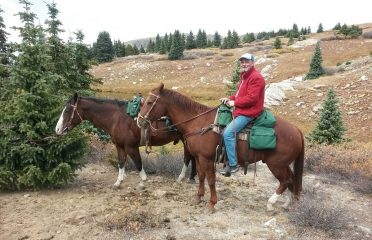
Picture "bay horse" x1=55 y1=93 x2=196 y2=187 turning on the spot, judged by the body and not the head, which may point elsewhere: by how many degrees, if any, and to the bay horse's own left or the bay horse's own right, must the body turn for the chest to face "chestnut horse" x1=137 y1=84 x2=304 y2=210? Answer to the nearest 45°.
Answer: approximately 135° to the bay horse's own left

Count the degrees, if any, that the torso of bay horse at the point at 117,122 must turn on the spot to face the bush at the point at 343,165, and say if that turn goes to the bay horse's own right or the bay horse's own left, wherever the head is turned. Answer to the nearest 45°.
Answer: approximately 180°

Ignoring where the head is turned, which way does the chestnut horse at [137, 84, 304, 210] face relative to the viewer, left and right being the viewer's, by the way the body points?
facing to the left of the viewer

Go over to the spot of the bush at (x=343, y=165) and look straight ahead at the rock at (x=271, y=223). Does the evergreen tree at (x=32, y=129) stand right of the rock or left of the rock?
right

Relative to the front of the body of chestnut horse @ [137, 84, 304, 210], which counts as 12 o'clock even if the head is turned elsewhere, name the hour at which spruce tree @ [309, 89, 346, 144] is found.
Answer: The spruce tree is roughly at 4 o'clock from the chestnut horse.

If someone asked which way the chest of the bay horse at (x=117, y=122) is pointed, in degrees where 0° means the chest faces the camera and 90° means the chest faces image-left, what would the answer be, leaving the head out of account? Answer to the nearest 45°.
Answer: approximately 90°

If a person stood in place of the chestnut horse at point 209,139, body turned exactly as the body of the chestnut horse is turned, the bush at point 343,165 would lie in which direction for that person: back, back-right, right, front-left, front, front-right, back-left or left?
back-right

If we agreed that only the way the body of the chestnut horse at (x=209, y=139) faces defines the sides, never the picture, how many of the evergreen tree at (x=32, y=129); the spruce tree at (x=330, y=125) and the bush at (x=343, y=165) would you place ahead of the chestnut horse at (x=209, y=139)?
1

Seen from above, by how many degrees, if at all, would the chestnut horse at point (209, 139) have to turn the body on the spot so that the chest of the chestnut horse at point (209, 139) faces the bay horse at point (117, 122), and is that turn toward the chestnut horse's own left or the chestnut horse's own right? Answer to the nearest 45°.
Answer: approximately 45° to the chestnut horse's own right

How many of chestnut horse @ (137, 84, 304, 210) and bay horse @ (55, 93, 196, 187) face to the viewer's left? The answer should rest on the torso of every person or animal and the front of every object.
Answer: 2

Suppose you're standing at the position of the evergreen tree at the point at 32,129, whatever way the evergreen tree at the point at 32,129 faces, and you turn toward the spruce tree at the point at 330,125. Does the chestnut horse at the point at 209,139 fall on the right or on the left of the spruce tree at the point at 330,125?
right

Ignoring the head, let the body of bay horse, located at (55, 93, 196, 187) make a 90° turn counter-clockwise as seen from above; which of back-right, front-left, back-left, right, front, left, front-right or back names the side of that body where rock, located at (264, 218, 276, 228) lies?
front-left

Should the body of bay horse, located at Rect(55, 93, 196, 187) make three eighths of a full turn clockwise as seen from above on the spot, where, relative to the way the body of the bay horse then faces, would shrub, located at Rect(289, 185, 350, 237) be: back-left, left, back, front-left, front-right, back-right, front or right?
right
